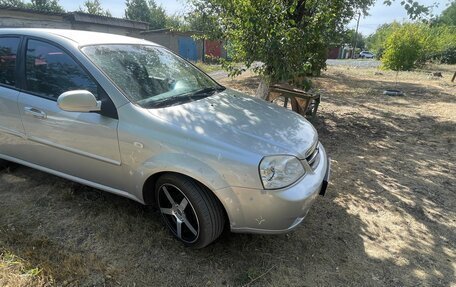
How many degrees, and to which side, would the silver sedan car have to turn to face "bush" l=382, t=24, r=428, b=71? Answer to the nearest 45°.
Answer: approximately 90° to its left

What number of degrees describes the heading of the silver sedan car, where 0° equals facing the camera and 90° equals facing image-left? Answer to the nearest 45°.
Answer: approximately 315°

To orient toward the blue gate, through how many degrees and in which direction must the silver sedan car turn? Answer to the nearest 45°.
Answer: approximately 135° to its left

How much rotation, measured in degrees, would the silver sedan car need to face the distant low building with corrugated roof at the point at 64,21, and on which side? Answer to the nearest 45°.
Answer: approximately 135° to its left

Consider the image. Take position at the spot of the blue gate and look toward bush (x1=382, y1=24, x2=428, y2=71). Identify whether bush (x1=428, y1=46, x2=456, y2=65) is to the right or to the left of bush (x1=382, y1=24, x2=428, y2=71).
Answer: left

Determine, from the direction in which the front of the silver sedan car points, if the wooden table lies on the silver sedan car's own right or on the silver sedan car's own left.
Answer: on the silver sedan car's own left

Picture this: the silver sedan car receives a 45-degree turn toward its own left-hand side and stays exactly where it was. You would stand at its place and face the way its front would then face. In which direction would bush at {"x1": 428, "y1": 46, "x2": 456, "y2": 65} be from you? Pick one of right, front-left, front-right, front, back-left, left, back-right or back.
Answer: front-left
